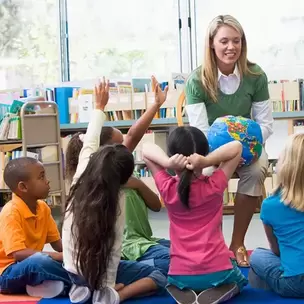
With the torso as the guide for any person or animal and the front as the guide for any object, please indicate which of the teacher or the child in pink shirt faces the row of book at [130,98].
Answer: the child in pink shirt

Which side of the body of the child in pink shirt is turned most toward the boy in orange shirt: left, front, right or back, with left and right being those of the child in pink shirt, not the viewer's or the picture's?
left

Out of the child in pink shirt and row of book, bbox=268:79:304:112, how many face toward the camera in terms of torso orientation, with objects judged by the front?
1

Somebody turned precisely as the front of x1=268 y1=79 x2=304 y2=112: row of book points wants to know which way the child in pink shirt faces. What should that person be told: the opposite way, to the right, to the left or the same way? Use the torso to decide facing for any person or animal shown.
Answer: the opposite way

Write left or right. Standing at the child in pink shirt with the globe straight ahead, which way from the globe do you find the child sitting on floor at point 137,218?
left

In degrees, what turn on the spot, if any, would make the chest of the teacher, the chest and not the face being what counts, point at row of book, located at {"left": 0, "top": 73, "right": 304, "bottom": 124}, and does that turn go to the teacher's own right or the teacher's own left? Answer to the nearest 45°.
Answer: approximately 180°

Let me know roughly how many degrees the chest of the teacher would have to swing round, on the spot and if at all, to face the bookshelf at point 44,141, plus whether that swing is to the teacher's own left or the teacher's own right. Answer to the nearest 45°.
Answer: approximately 135° to the teacher's own right

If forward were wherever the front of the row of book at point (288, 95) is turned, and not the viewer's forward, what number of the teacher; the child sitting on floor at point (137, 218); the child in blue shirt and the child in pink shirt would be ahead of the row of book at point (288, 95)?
4

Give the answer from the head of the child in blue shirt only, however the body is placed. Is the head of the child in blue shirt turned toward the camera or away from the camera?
away from the camera

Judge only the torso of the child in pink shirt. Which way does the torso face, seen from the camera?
away from the camera

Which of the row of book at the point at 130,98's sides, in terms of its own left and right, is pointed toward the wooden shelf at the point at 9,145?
right

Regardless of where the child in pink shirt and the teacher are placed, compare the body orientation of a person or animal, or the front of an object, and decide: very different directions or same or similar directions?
very different directions

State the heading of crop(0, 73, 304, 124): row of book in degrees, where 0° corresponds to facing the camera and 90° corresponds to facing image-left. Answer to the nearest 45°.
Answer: approximately 0°

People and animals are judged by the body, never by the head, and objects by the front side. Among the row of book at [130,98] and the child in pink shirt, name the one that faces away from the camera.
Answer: the child in pink shirt

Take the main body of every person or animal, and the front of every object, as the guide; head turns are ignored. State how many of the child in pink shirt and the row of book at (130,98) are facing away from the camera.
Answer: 1

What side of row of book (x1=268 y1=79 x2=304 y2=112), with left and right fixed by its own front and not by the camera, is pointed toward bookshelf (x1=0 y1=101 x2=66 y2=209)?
right
